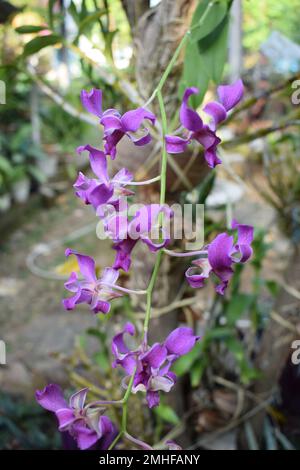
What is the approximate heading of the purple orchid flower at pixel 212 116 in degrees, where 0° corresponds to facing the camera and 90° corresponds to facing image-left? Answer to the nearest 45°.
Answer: approximately 315°

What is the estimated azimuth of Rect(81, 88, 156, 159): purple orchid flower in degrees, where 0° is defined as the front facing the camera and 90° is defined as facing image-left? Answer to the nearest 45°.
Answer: approximately 45°
